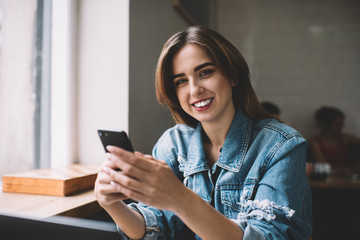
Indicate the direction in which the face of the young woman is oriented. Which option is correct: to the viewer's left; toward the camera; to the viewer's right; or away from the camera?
toward the camera

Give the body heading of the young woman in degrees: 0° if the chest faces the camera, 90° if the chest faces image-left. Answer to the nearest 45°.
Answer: approximately 45°
